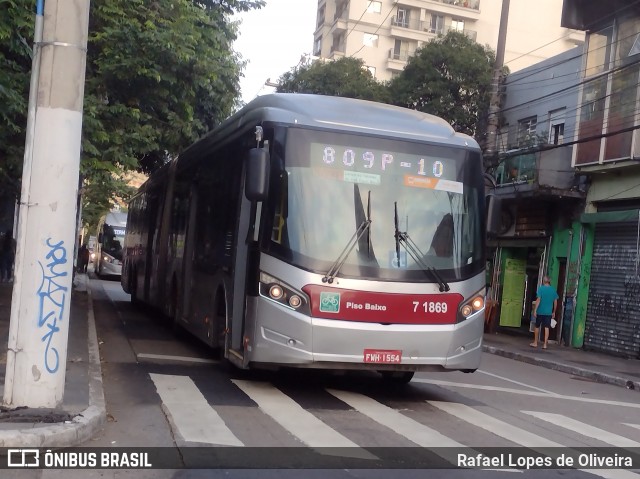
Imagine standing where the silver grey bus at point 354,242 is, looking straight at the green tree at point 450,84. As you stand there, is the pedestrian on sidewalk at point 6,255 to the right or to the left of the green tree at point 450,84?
left

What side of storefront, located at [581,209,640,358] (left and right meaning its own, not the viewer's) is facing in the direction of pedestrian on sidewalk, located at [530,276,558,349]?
right

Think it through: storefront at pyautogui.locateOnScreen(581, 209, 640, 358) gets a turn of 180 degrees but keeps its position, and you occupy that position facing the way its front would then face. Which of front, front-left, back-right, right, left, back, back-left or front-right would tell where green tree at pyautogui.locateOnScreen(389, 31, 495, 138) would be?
left

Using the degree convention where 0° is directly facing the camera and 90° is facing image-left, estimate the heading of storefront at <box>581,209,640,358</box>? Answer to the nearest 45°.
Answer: approximately 45°
